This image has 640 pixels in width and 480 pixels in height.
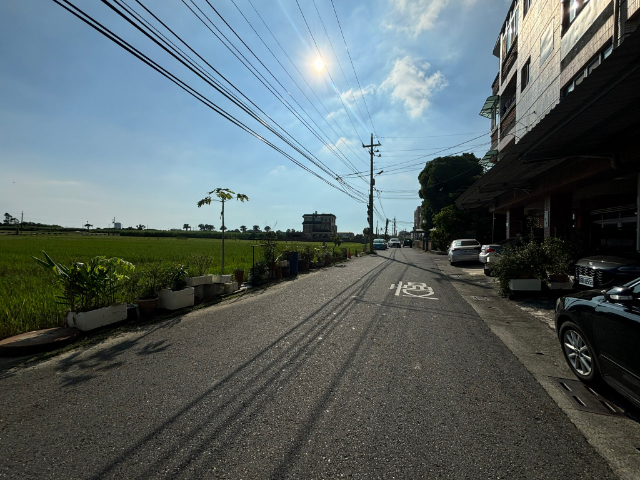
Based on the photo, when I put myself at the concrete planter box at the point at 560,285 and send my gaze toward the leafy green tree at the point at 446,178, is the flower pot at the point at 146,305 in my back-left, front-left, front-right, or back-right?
back-left

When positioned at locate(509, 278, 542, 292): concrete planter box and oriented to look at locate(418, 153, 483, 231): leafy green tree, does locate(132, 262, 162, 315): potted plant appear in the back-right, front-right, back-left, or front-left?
back-left

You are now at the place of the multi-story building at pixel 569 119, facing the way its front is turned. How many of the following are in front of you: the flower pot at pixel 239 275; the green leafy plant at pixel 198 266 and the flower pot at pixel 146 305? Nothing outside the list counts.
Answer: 3

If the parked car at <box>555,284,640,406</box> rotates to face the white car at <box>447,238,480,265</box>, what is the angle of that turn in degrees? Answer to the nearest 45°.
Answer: approximately 45° to its right

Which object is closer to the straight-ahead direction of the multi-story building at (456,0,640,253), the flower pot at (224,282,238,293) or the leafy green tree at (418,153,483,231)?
the flower pot

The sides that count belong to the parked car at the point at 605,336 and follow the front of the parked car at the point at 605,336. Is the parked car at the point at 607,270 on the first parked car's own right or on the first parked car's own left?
on the first parked car's own right

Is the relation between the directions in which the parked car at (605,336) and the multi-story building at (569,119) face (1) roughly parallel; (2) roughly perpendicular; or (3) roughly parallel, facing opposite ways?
roughly perpendicular

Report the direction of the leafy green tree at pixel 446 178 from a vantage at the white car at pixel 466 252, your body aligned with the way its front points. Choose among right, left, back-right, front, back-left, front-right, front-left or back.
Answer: front

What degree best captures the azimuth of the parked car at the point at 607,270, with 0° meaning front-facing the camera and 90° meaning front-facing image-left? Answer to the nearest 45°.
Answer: approximately 45°

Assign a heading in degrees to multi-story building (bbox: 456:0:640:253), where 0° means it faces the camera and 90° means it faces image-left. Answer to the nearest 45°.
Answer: approximately 45°
